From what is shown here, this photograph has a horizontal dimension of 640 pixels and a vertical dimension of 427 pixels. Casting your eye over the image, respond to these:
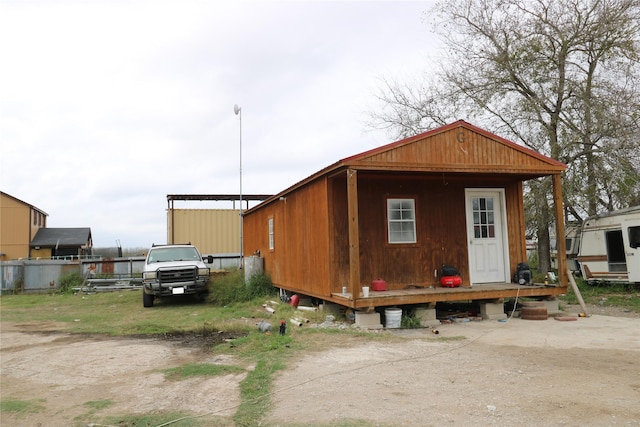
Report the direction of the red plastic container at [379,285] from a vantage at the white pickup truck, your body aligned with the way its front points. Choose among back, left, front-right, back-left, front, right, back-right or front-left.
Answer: front-left

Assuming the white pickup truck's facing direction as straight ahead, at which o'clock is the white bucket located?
The white bucket is roughly at 11 o'clock from the white pickup truck.

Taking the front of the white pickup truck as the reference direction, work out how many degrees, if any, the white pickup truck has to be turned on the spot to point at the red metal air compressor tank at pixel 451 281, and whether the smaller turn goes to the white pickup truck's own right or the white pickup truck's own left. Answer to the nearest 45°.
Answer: approximately 45° to the white pickup truck's own left

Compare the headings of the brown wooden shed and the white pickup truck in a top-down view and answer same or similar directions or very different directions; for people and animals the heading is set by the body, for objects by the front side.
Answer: same or similar directions

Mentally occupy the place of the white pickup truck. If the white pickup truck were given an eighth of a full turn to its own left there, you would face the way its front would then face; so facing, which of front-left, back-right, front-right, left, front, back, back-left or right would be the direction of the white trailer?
front-left

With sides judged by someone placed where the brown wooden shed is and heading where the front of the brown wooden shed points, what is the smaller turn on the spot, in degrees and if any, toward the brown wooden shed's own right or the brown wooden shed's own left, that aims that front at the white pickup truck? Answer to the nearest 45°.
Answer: approximately 135° to the brown wooden shed's own right

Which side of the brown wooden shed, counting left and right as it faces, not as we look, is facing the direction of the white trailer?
left

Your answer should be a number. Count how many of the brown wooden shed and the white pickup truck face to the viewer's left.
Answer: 0

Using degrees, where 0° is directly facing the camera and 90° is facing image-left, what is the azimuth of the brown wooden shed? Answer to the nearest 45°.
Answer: approximately 315°

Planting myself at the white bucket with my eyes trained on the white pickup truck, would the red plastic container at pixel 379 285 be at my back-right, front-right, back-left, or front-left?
front-right

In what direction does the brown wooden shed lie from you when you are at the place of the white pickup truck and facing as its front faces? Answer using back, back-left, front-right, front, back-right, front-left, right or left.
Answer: front-left

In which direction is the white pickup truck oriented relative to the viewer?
toward the camera
